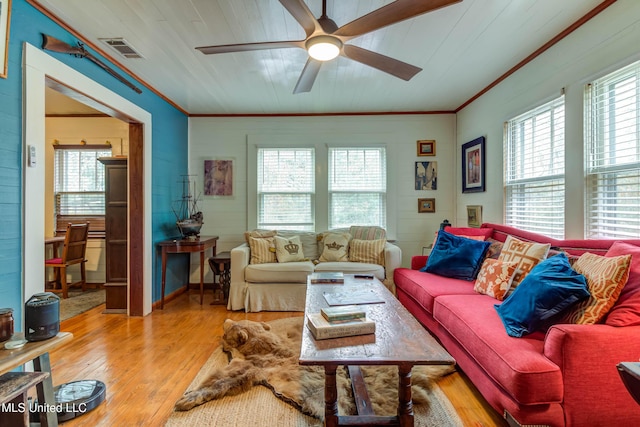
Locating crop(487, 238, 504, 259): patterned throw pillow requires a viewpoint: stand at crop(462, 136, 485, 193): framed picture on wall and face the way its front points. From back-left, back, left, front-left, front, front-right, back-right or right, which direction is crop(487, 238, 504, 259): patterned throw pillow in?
front-left

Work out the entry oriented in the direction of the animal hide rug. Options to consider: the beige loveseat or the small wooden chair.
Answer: the beige loveseat

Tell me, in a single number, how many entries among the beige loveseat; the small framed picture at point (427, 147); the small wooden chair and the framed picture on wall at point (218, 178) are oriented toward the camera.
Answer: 3

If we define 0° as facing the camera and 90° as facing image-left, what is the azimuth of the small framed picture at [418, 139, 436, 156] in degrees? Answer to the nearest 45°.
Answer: approximately 0°

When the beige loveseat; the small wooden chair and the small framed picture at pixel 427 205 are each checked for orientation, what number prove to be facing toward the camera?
2

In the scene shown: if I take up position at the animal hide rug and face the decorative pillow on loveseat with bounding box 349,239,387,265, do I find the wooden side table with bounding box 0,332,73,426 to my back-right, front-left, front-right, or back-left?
back-left

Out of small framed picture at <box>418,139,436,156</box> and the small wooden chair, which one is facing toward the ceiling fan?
the small framed picture

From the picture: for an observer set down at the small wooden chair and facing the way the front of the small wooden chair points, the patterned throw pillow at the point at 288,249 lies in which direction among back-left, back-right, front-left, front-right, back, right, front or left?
back

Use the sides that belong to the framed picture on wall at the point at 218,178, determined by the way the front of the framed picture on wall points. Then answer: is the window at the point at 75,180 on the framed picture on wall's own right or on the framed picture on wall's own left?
on the framed picture on wall's own right

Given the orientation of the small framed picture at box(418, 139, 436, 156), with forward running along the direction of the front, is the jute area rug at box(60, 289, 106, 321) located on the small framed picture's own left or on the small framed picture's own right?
on the small framed picture's own right

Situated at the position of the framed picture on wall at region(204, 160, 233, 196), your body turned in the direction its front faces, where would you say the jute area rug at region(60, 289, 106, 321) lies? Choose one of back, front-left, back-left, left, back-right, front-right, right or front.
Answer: right

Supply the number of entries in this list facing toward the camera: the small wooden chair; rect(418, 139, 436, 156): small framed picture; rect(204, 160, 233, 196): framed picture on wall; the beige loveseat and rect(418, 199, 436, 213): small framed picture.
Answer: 4

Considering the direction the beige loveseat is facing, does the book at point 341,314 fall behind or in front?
in front

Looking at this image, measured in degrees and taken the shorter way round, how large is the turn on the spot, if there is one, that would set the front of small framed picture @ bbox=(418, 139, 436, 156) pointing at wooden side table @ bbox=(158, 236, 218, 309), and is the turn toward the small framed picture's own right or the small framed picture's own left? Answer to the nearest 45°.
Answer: approximately 45° to the small framed picture's own right

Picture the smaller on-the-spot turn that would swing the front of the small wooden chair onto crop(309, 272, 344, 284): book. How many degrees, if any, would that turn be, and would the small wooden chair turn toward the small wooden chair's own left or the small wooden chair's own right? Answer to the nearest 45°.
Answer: approximately 180°
